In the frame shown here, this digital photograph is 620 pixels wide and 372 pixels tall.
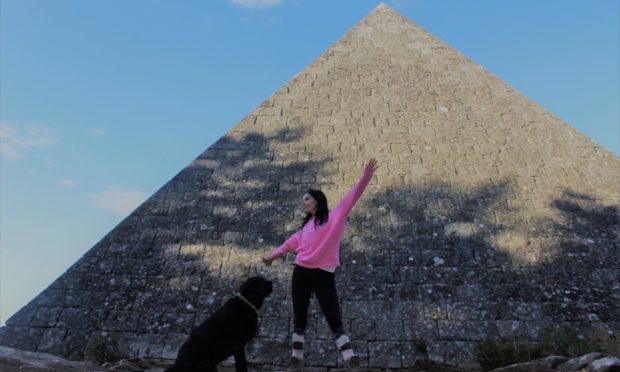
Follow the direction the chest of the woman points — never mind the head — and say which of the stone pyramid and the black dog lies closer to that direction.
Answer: the black dog

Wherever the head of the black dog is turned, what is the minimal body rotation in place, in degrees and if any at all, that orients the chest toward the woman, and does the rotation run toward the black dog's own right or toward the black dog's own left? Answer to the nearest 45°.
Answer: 0° — it already faces them

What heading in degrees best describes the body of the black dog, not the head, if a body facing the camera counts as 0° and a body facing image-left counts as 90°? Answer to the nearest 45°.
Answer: approximately 270°

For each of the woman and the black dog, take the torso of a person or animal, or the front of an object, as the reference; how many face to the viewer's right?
1
